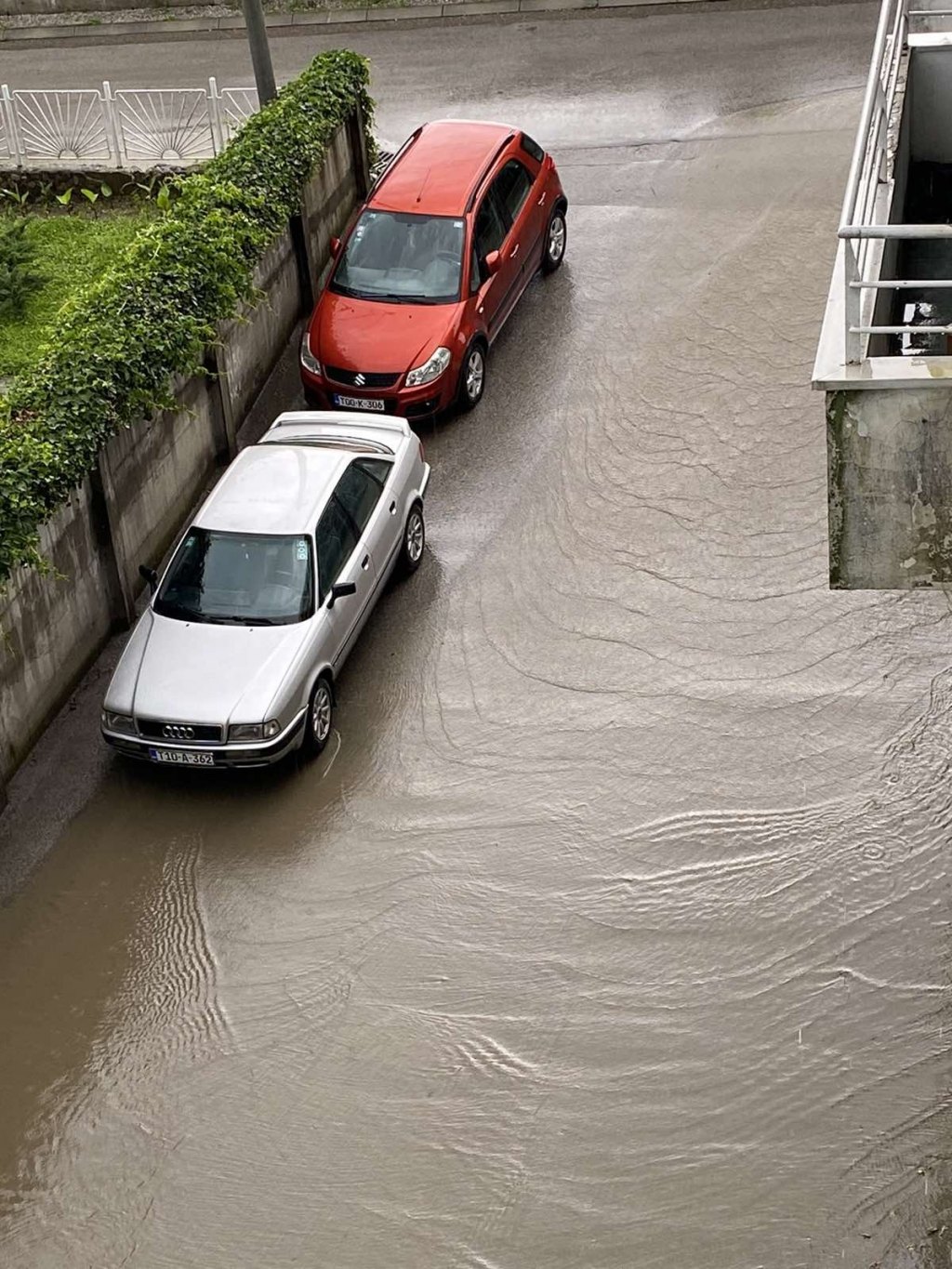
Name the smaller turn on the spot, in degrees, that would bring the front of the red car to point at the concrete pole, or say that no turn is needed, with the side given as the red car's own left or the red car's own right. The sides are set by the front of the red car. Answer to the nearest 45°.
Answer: approximately 90° to the red car's own right

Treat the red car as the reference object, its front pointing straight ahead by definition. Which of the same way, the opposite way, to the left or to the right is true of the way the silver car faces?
the same way

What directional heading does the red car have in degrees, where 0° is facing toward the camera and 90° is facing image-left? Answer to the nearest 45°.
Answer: approximately 45°

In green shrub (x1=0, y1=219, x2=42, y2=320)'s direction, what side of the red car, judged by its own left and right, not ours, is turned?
right

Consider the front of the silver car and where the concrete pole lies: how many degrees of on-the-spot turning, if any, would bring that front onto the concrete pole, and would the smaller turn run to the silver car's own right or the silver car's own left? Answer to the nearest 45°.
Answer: approximately 135° to the silver car's own right

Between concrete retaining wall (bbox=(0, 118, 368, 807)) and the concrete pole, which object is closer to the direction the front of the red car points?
the concrete retaining wall

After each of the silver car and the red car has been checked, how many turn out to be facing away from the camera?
0

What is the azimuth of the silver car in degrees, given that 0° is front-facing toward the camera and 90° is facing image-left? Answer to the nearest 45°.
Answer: approximately 45°

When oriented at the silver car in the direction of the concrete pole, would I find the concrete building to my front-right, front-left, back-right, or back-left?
front-right

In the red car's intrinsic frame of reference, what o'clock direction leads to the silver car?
The silver car is roughly at 11 o'clock from the red car.

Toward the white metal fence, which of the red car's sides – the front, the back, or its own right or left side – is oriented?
right

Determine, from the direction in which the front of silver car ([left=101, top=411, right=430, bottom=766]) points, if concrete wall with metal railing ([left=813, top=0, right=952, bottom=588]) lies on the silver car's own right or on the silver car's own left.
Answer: on the silver car's own left

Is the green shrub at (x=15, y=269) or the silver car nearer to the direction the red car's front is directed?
the silver car

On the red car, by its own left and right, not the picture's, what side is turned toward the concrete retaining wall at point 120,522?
front
